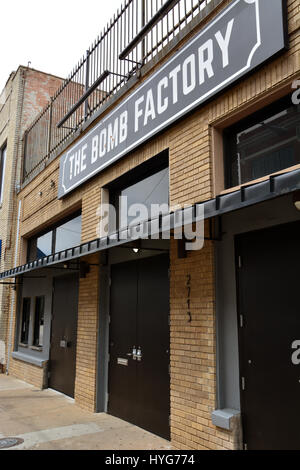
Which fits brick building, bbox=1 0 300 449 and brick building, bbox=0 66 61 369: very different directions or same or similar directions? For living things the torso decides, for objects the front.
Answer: same or similar directions

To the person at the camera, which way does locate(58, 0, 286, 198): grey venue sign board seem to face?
facing the viewer and to the left of the viewer

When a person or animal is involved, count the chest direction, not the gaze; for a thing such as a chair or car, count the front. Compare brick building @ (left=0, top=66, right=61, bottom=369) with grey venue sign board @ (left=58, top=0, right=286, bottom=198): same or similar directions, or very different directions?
same or similar directions

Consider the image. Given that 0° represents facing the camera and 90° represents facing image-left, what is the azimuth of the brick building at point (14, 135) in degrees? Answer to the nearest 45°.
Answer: approximately 45°
